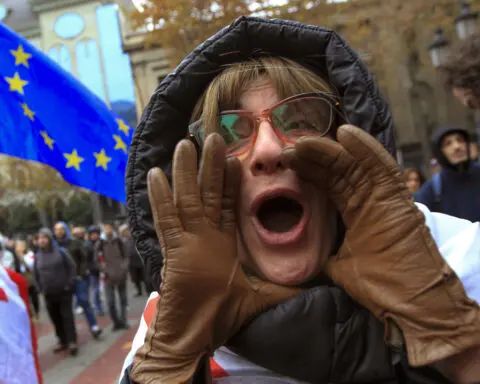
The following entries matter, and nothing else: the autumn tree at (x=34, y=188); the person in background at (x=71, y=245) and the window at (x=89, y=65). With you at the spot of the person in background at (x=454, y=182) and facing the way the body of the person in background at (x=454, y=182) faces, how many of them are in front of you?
0

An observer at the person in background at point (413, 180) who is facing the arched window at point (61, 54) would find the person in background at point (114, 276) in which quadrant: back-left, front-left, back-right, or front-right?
front-left

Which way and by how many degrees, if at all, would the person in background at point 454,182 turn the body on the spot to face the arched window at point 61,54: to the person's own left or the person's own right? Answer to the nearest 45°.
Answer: approximately 180°

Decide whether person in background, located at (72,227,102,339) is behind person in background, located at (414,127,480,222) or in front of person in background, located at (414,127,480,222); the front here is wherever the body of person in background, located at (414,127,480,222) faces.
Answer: behind

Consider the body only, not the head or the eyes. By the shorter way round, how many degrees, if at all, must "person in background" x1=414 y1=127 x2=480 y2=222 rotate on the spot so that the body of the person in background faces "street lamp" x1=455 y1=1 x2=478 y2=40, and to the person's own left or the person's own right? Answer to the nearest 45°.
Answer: approximately 135° to the person's own left

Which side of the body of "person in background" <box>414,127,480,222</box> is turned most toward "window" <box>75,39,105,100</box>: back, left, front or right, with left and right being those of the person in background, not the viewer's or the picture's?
back

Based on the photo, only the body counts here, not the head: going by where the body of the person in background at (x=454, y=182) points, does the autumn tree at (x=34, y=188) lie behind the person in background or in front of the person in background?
behind

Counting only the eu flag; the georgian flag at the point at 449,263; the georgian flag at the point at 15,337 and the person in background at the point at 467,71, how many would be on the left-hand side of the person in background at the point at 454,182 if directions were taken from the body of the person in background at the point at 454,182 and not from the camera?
0

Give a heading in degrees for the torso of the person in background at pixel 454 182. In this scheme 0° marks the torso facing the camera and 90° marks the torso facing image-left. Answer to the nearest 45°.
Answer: approximately 315°

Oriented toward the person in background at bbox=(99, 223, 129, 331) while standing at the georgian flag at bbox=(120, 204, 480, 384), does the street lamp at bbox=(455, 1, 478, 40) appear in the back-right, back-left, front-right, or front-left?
front-right
